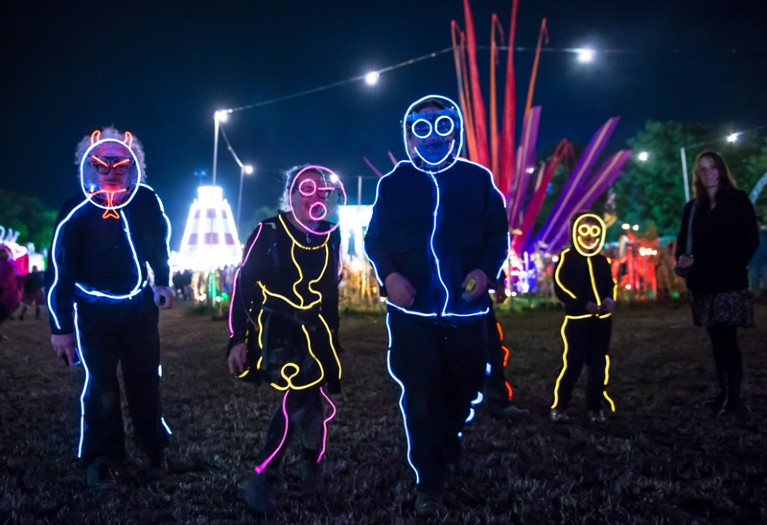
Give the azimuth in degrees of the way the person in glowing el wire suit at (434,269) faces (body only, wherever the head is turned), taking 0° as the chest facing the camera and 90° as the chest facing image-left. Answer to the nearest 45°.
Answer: approximately 0°

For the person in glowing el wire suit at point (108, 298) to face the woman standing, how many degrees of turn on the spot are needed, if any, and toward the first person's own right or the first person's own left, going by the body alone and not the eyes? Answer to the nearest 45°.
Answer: approximately 90° to the first person's own left

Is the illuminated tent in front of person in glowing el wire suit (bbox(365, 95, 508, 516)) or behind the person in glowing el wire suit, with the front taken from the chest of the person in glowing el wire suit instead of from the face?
behind

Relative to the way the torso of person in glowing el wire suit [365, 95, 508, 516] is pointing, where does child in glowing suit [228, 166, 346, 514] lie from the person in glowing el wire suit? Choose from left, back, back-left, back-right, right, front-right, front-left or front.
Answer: right

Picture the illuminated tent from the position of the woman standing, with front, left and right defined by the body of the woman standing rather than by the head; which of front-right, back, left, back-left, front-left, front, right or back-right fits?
right

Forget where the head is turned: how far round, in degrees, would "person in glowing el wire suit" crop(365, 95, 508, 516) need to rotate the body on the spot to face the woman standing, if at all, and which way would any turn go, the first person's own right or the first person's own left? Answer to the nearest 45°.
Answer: approximately 135° to the first person's own left

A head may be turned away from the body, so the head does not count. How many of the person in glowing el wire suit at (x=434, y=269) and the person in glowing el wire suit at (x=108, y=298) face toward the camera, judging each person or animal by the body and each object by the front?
2

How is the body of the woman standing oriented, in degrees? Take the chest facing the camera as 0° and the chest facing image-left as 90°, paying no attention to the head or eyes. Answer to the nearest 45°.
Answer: approximately 45°

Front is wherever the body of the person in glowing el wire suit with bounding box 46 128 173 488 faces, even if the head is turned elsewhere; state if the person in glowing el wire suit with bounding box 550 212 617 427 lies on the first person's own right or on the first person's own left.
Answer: on the first person's own left

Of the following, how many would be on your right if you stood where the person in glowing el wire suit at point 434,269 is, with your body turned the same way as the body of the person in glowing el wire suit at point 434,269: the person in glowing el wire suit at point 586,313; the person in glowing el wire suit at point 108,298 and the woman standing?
1

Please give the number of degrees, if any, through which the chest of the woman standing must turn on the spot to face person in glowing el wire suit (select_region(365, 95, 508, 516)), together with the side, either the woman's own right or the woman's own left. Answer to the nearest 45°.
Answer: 0° — they already face them

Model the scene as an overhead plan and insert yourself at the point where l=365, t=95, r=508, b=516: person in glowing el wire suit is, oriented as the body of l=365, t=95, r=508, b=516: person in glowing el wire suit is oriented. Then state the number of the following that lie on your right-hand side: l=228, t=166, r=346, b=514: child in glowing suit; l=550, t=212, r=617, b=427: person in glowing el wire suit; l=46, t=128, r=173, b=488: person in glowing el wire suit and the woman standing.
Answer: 2
